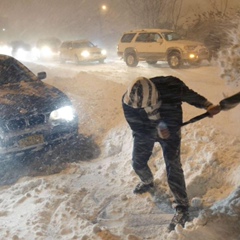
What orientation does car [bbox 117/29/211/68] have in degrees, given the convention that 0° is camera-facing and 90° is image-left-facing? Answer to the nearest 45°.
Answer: approximately 315°

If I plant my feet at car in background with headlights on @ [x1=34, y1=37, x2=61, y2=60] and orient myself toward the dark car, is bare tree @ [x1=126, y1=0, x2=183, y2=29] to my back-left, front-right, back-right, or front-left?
back-left

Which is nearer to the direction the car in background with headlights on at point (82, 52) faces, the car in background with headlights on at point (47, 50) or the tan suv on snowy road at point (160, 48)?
the tan suv on snowy road

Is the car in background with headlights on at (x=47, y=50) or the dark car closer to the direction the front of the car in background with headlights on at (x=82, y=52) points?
the dark car

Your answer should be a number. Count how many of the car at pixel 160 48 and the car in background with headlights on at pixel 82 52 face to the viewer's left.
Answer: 0

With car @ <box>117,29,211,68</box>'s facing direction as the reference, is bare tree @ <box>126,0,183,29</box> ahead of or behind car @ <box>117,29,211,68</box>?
behind

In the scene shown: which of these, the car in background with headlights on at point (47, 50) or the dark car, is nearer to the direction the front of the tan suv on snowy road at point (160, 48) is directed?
the dark car

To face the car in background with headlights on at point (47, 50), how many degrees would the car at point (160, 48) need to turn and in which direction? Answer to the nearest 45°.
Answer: approximately 180°

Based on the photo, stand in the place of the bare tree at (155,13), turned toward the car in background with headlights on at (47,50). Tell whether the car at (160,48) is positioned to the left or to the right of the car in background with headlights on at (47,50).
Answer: left

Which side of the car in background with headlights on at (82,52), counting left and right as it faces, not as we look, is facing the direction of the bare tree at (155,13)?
left

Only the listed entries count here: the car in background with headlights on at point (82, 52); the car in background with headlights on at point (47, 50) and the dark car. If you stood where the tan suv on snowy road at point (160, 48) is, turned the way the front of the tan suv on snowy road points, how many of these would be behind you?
2

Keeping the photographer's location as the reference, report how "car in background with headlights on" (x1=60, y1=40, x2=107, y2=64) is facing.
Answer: facing the viewer and to the right of the viewer
